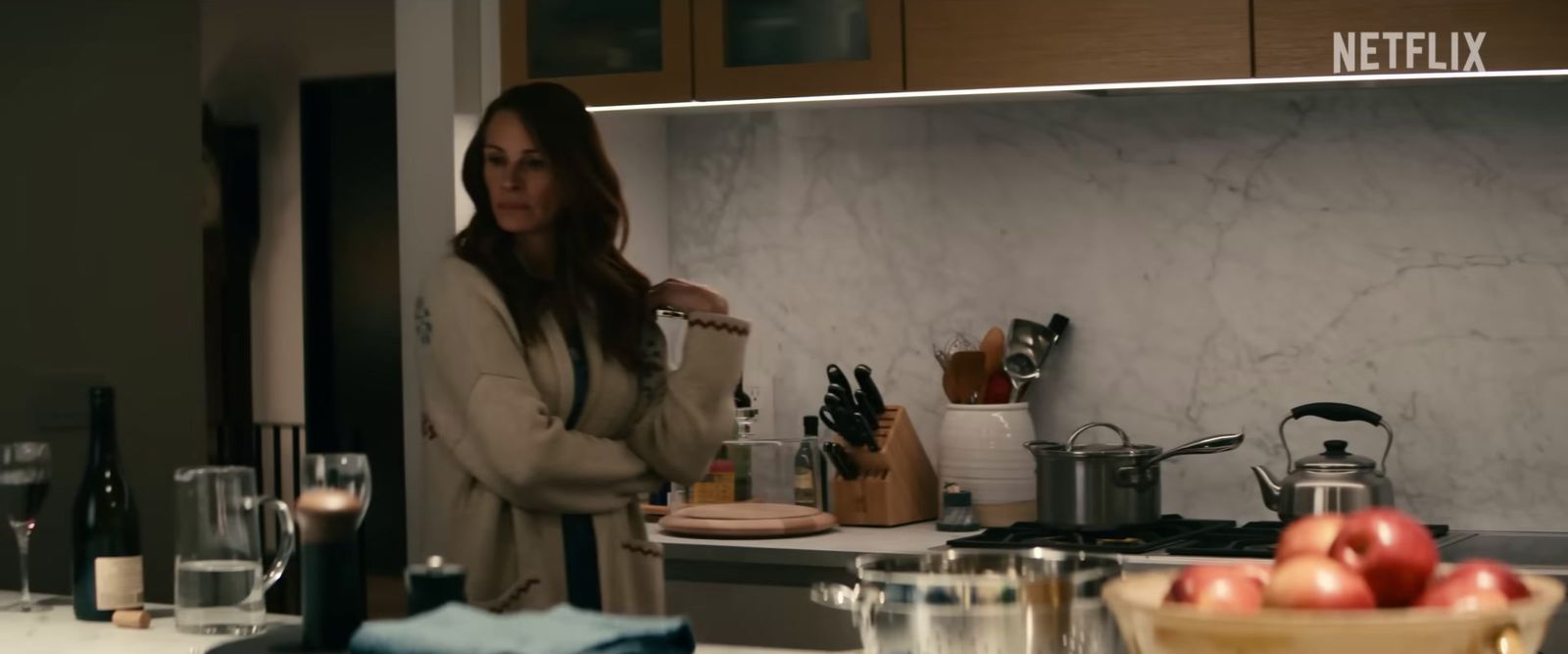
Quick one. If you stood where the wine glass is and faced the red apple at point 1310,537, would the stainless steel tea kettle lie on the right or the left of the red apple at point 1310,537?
left

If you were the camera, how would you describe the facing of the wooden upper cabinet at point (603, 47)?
facing the viewer

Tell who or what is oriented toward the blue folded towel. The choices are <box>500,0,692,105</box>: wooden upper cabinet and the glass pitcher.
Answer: the wooden upper cabinet

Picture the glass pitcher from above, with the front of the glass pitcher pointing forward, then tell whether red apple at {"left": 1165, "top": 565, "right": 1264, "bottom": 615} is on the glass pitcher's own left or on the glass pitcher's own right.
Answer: on the glass pitcher's own left

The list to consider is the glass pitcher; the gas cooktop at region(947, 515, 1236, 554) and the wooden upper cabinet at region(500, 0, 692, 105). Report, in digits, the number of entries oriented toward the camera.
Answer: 2

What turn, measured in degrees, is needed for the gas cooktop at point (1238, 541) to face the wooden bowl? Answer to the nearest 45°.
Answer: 0° — it already faces it

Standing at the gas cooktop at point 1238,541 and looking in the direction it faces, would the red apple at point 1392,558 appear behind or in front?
in front

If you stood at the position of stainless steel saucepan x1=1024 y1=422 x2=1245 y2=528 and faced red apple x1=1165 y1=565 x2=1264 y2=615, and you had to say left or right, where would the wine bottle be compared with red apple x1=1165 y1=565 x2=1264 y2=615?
right

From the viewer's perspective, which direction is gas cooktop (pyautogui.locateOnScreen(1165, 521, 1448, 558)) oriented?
toward the camera

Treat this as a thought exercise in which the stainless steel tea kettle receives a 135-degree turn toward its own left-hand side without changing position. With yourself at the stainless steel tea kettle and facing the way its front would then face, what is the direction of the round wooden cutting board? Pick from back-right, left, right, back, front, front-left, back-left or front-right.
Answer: back-right

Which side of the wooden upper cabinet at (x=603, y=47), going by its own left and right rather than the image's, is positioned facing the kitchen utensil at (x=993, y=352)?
left

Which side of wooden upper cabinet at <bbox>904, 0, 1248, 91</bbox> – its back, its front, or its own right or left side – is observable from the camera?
front

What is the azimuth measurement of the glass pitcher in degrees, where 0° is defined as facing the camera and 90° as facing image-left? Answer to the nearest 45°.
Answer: approximately 90°

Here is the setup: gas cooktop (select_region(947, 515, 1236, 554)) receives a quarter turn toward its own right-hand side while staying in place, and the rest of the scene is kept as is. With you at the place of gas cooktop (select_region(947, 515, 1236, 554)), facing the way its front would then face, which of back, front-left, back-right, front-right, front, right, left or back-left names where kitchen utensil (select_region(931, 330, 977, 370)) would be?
front-right

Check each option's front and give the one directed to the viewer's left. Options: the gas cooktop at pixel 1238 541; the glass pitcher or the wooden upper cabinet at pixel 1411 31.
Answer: the glass pitcher

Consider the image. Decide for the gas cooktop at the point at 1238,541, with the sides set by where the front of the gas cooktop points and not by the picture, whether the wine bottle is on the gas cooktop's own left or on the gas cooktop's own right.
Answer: on the gas cooktop's own right

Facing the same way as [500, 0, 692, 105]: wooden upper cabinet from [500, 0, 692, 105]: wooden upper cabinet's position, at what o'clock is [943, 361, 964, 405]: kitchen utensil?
The kitchen utensil is roughly at 9 o'clock from the wooden upper cabinet.

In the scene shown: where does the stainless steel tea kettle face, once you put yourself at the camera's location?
facing to the left of the viewer
